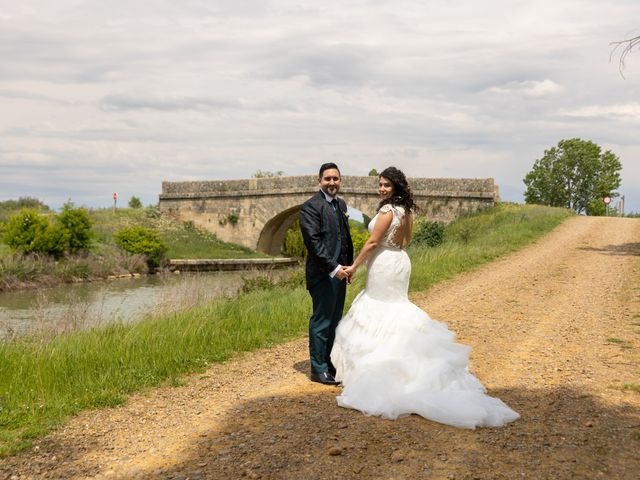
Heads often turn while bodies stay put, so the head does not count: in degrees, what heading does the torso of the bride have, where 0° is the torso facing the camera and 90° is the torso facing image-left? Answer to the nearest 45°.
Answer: approximately 135°

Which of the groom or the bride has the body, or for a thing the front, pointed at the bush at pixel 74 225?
the bride

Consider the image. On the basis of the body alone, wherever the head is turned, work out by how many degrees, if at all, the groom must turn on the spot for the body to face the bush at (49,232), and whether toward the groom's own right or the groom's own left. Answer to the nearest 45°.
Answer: approximately 180°

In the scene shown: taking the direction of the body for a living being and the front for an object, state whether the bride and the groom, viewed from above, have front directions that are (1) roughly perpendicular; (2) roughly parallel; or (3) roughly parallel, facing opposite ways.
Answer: roughly parallel, facing opposite ways

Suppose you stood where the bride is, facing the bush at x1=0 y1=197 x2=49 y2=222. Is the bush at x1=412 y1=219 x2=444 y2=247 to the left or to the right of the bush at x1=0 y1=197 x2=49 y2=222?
right

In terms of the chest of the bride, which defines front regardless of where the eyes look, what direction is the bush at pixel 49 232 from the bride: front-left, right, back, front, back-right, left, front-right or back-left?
front

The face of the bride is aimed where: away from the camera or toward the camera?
toward the camera

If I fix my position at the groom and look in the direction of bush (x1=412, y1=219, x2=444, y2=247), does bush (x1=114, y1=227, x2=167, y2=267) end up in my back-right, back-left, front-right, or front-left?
front-left

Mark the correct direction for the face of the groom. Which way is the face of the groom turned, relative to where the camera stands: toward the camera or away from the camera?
toward the camera

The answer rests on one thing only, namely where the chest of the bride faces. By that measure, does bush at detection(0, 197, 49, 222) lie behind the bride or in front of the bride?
in front

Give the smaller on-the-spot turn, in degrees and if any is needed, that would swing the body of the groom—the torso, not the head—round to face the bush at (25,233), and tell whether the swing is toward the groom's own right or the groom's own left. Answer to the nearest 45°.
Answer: approximately 180°

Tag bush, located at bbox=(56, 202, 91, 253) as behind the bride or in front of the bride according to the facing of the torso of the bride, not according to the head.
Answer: in front

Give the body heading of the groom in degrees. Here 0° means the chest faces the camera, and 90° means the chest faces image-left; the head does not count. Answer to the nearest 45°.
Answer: approximately 315°

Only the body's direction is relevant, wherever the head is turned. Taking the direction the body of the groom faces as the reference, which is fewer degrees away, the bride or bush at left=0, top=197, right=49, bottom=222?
the bride
